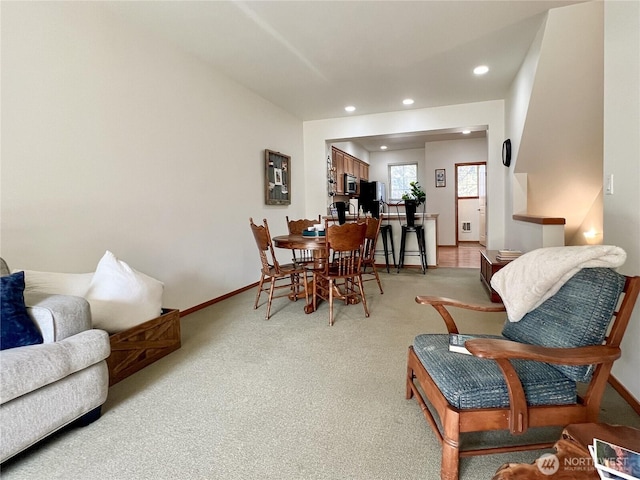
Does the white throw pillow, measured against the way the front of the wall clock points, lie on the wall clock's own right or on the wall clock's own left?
on the wall clock's own left

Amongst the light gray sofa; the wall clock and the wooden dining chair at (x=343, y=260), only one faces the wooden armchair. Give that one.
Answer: the light gray sofa

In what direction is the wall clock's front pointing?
to the viewer's left

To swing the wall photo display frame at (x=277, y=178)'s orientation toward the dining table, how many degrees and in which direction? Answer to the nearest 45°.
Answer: approximately 45° to its right

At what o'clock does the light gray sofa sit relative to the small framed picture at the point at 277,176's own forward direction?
The light gray sofa is roughly at 2 o'clock from the small framed picture.

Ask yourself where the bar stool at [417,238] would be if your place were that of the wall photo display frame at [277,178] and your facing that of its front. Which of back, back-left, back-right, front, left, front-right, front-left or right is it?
front-left

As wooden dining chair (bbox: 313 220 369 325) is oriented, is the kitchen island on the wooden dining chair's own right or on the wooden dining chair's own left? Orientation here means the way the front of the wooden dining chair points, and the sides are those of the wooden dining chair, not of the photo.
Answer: on the wooden dining chair's own right

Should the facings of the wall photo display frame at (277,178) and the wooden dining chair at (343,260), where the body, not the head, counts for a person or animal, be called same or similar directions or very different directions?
very different directions

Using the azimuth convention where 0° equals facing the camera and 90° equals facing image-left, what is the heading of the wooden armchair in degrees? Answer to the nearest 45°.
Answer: approximately 45°

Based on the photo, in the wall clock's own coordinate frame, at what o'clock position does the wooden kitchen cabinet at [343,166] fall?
The wooden kitchen cabinet is roughly at 1 o'clock from the wall clock.

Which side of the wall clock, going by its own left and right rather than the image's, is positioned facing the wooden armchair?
left

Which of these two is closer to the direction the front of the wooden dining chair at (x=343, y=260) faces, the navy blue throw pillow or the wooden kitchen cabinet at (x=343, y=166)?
the wooden kitchen cabinet

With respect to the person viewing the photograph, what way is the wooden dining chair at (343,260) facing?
facing away from the viewer and to the left of the viewer

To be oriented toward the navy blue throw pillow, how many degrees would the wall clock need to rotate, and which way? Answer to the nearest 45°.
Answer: approximately 90° to its left

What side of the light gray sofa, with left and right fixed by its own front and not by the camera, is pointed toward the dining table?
left
